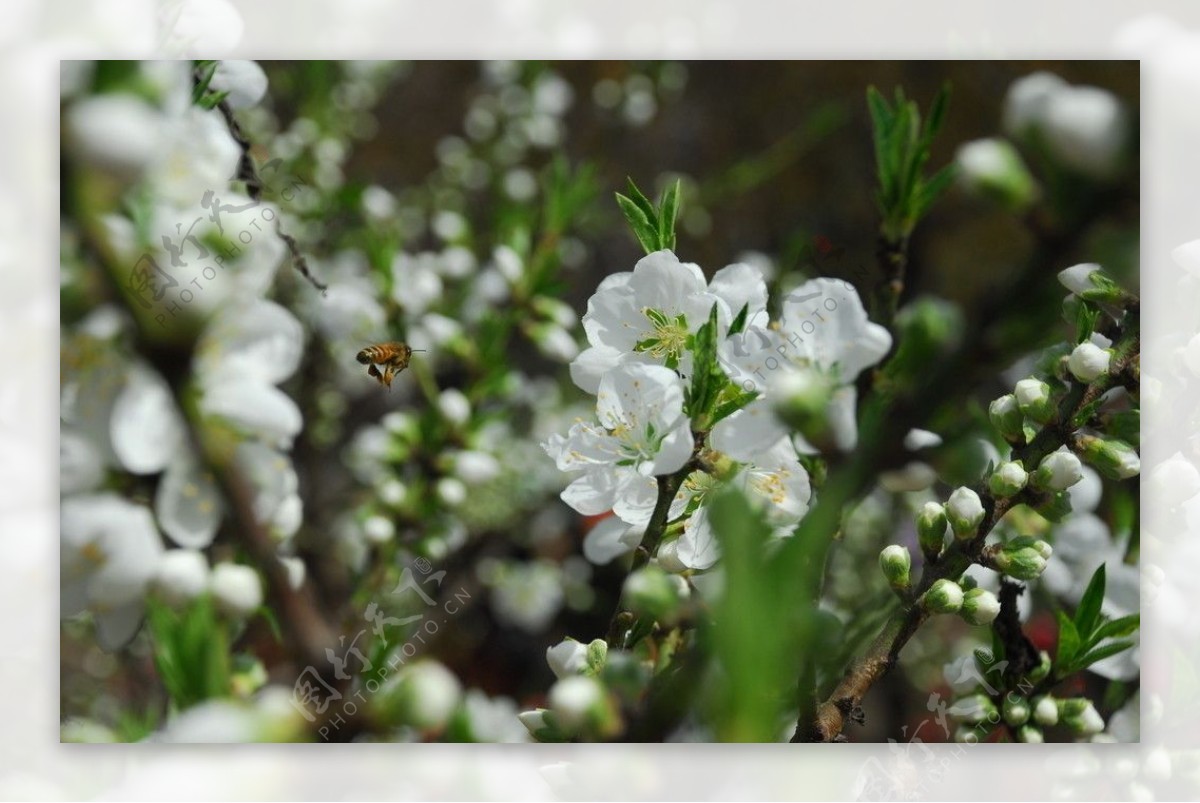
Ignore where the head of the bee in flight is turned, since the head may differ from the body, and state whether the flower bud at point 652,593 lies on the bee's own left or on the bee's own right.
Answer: on the bee's own right

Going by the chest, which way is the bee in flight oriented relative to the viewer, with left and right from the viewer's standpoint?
facing to the right of the viewer

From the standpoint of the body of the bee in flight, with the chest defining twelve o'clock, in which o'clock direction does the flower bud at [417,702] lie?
The flower bud is roughly at 3 o'clock from the bee in flight.
